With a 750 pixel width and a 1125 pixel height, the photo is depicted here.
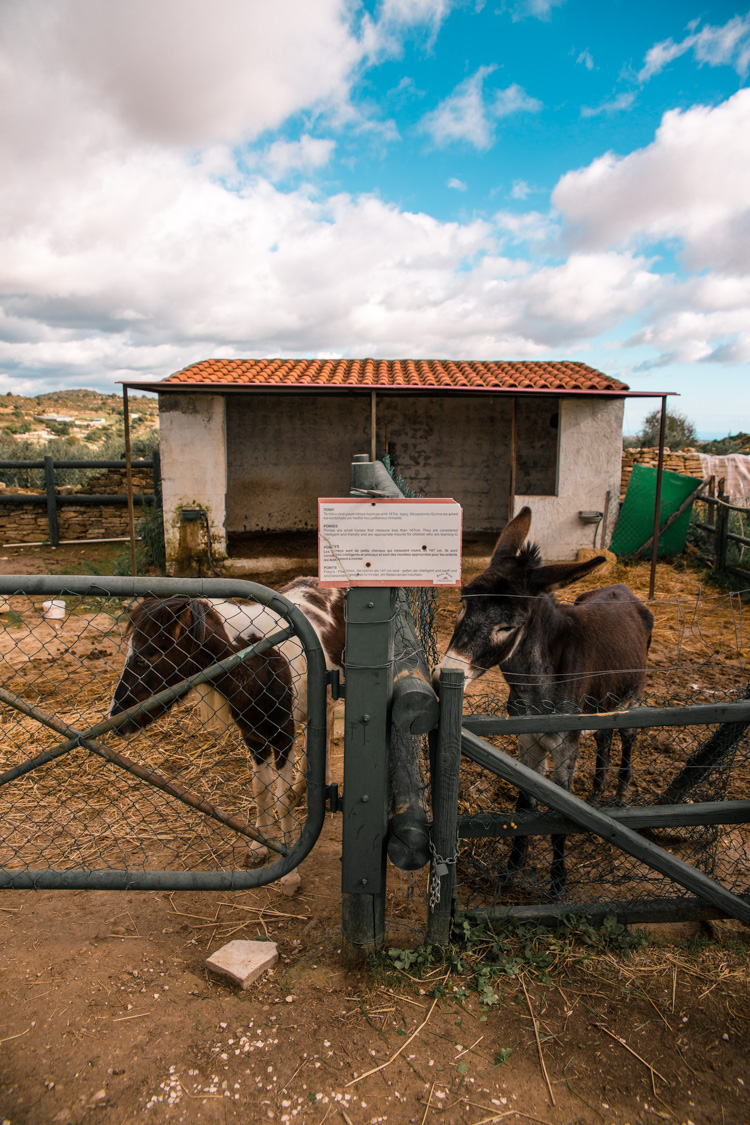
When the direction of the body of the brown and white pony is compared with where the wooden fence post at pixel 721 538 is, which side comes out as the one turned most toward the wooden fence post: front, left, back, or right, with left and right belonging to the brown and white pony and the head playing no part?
back

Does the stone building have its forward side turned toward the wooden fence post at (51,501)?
no

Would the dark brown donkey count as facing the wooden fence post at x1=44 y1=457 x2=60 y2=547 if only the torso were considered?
no

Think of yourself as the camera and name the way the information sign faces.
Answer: facing the viewer

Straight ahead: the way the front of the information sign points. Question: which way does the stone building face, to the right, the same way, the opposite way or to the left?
the same way

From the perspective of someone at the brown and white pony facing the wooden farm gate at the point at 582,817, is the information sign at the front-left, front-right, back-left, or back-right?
front-right

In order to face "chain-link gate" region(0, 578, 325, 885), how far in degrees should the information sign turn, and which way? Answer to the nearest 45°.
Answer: approximately 135° to its right

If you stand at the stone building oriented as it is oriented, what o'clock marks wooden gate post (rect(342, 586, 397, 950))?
The wooden gate post is roughly at 12 o'clock from the stone building.

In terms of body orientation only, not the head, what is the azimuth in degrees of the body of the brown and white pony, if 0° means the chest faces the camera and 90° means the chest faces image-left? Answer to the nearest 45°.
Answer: approximately 45°

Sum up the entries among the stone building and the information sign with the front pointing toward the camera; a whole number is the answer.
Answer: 2

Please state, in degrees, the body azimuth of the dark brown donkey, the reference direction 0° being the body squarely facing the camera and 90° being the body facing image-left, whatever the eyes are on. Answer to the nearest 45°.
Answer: approximately 45°

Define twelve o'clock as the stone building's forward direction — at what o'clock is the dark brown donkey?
The dark brown donkey is roughly at 12 o'clock from the stone building.

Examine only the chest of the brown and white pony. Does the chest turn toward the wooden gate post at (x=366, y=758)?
no

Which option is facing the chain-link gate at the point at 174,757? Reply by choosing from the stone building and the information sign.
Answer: the stone building

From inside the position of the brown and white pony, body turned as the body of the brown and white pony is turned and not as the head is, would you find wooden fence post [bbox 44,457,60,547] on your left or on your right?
on your right

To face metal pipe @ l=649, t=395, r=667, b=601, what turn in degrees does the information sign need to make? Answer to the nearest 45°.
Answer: approximately 135° to its left

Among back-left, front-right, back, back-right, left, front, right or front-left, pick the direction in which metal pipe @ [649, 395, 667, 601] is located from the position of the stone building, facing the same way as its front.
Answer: front-left

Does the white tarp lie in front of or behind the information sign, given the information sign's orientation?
behind

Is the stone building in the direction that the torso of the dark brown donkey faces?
no
